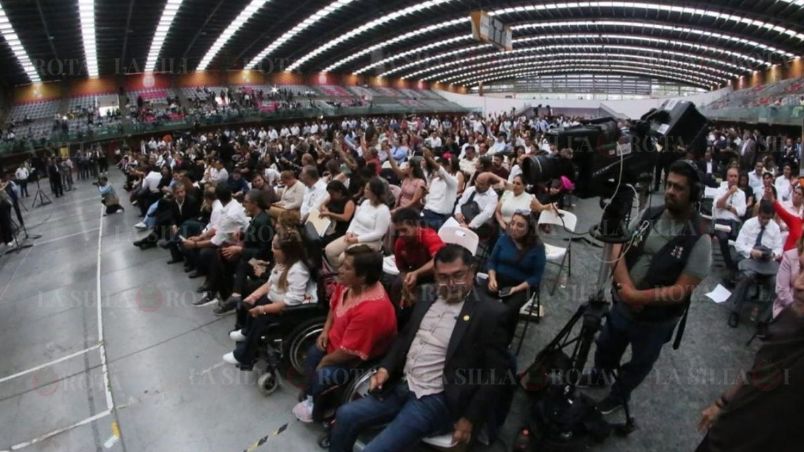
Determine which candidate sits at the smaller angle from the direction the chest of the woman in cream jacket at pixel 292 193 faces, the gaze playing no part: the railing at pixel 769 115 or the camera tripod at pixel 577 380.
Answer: the camera tripod

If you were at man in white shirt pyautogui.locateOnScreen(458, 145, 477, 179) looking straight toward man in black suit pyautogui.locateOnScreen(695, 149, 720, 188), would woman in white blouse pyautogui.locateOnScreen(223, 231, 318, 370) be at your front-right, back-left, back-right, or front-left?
back-right

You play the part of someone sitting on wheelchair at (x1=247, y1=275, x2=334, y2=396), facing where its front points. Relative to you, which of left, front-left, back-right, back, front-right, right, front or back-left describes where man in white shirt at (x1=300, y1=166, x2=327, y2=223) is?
right

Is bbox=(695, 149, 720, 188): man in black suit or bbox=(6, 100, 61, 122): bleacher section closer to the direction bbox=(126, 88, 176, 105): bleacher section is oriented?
the man in black suit

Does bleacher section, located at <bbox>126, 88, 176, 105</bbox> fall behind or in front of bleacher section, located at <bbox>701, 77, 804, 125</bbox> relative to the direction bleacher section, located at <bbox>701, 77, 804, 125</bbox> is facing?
in front

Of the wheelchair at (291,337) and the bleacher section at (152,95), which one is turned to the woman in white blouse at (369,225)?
the bleacher section

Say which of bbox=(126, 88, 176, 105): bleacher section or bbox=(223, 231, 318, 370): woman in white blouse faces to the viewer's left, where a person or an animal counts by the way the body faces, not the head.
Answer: the woman in white blouse

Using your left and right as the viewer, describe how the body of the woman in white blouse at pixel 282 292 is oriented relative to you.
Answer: facing to the left of the viewer

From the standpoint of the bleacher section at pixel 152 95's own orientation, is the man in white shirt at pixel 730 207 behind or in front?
in front

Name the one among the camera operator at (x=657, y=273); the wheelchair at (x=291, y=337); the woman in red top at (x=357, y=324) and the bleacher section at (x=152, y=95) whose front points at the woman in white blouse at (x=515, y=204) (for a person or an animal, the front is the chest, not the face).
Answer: the bleacher section

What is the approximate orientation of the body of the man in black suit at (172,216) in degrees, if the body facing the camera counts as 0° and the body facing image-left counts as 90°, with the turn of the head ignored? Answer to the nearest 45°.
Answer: approximately 45°

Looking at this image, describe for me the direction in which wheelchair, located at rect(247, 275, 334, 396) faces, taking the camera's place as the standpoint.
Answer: facing to the left of the viewer

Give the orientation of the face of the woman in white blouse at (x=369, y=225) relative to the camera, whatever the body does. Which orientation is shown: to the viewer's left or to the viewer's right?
to the viewer's left

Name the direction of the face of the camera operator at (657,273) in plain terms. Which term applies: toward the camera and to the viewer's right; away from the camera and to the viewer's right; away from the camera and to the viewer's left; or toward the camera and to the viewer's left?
toward the camera and to the viewer's left

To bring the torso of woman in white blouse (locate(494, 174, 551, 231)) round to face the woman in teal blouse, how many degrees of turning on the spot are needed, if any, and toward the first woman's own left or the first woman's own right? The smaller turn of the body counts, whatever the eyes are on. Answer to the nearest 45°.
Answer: approximately 45° to the first woman's own left

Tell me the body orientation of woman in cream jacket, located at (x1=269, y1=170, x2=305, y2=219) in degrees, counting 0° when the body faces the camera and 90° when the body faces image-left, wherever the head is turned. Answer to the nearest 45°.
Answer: approximately 45°
